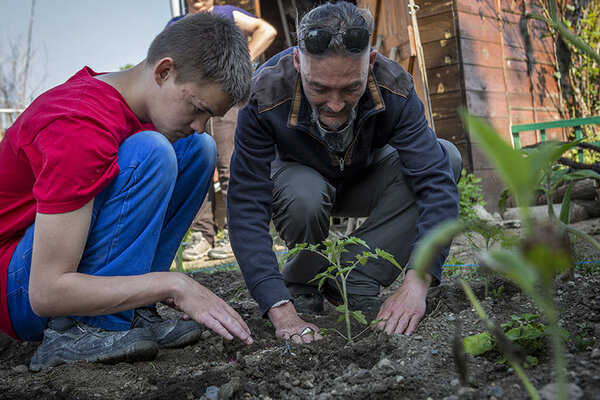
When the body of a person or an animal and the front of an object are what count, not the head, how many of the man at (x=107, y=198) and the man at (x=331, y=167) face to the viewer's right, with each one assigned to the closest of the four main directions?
1

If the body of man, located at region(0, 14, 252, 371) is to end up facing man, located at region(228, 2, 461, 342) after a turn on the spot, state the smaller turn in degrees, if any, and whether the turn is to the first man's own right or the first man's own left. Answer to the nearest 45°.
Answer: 0° — they already face them

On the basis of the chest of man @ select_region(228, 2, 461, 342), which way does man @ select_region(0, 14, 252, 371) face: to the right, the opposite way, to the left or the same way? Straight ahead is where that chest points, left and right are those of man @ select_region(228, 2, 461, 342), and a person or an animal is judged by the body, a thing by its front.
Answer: to the left

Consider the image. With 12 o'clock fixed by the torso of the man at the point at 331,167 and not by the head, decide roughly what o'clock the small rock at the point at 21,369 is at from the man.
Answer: The small rock is roughly at 2 o'clock from the man.

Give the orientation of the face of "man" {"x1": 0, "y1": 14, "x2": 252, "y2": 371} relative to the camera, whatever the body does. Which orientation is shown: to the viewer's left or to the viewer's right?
to the viewer's right

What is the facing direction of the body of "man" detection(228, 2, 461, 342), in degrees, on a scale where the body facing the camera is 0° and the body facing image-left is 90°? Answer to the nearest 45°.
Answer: approximately 0°

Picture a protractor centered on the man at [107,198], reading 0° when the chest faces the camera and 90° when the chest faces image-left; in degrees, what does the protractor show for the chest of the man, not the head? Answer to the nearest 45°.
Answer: approximately 270°

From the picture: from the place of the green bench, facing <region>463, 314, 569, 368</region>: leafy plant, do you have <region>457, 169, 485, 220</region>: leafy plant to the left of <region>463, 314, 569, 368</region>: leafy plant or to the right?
right

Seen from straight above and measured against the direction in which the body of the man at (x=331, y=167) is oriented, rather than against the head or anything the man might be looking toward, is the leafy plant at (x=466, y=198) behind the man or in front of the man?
behind
